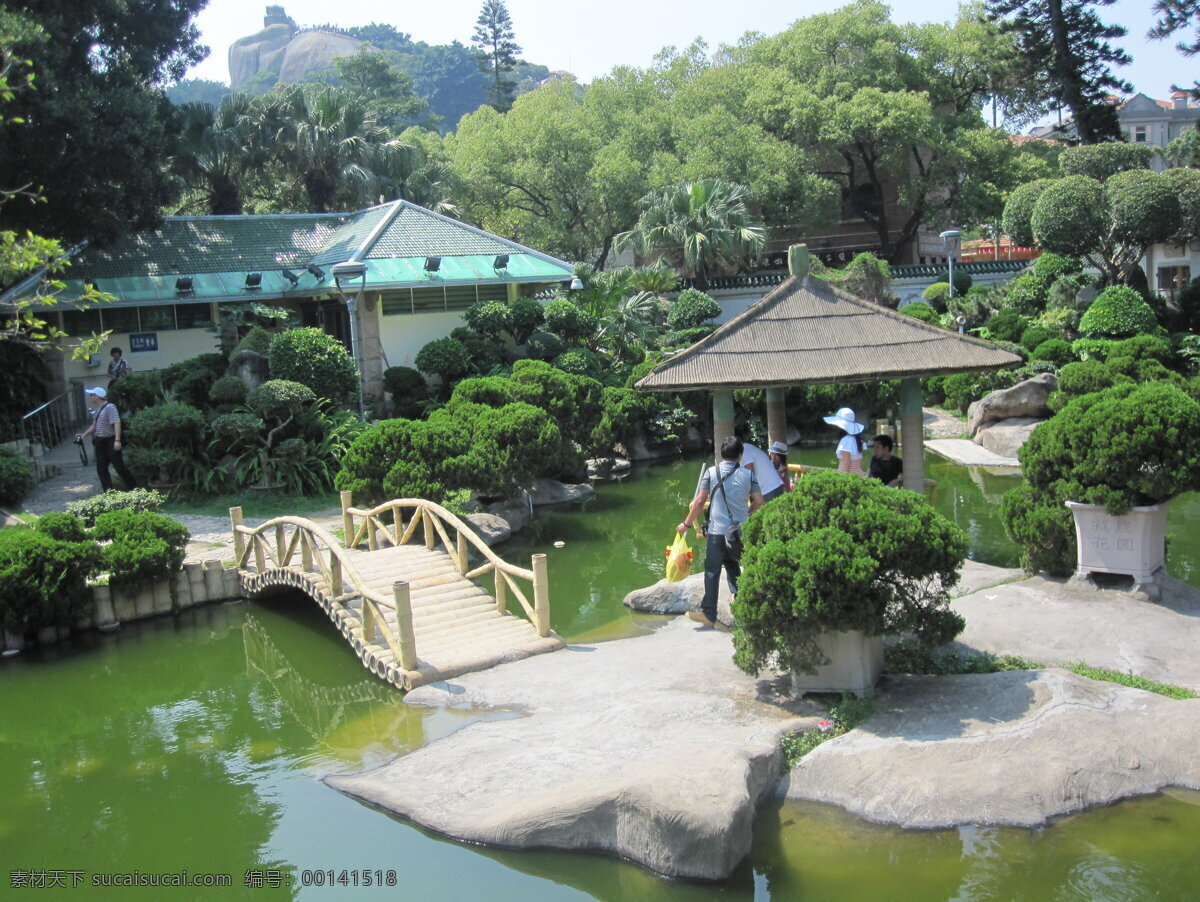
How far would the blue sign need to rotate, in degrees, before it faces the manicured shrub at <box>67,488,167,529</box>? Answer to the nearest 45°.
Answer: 0° — it already faces it

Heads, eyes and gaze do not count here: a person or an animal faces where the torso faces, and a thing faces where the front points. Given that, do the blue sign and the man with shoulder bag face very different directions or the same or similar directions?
very different directions

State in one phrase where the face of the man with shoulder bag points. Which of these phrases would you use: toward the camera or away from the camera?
away from the camera

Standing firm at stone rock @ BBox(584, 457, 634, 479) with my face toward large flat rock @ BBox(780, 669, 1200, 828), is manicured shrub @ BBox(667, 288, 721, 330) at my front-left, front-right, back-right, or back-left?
back-left

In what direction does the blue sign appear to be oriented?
toward the camera

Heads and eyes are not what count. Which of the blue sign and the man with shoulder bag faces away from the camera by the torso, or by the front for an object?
the man with shoulder bag

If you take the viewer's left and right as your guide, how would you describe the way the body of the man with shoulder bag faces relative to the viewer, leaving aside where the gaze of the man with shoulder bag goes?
facing away from the viewer

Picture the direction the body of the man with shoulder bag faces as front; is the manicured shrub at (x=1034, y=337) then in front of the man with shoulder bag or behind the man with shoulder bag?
in front

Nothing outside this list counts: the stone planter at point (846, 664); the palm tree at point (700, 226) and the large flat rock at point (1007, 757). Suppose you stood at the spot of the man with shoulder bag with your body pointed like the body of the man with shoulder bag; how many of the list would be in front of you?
1

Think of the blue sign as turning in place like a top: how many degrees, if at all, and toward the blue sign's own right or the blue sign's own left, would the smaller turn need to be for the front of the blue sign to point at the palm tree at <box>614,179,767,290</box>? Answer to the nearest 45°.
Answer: approximately 90° to the blue sign's own left

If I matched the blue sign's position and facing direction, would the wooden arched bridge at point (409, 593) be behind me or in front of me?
in front

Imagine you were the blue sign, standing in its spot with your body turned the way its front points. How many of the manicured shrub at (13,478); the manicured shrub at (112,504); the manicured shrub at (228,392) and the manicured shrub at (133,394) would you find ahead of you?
4

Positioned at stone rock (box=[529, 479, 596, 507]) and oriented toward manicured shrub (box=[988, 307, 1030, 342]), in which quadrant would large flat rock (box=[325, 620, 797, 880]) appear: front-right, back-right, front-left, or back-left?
back-right

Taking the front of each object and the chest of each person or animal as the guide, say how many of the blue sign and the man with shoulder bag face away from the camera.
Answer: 1

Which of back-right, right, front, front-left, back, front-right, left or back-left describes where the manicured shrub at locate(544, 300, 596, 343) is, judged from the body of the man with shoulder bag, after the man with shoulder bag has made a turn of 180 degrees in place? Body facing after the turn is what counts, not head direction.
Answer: back
